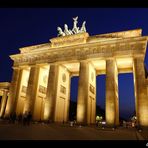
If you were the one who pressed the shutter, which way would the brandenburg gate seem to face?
facing the viewer and to the left of the viewer
